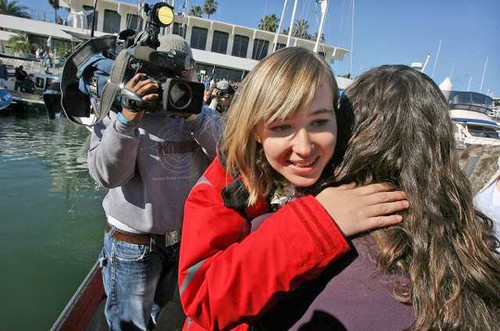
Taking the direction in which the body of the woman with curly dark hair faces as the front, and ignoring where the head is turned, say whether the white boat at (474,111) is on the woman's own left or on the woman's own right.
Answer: on the woman's own right

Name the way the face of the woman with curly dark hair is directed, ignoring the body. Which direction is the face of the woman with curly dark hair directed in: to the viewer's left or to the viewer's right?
to the viewer's left

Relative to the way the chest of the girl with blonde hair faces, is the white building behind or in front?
behind

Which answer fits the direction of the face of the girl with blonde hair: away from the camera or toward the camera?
toward the camera

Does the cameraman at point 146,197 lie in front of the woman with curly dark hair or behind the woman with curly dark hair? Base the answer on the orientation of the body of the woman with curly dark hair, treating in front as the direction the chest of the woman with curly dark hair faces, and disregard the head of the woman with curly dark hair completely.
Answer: in front

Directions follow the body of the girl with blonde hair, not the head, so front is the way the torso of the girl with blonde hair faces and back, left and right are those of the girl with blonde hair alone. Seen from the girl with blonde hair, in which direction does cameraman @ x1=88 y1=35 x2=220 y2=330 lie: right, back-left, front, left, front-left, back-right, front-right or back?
back

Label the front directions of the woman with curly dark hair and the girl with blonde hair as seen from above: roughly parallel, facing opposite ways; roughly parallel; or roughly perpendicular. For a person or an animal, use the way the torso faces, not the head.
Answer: roughly parallel, facing opposite ways

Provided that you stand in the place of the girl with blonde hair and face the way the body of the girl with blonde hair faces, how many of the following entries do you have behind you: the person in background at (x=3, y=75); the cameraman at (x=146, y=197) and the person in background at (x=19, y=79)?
3

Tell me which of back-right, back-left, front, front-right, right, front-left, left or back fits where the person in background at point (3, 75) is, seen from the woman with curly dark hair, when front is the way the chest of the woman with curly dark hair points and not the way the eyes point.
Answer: front

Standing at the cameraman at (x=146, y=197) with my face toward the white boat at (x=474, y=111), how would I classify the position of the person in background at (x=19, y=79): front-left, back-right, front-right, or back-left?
front-left

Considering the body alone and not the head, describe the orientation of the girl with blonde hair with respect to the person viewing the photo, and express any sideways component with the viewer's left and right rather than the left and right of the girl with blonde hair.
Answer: facing the viewer and to the right of the viewer

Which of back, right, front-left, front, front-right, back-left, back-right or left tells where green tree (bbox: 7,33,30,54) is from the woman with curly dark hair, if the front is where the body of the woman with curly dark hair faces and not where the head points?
front

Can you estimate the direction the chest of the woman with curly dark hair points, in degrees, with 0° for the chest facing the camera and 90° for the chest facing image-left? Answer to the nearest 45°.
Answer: approximately 135°

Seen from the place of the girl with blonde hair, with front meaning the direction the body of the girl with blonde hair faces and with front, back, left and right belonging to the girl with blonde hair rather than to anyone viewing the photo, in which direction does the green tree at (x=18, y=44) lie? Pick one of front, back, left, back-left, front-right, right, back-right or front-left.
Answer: back
